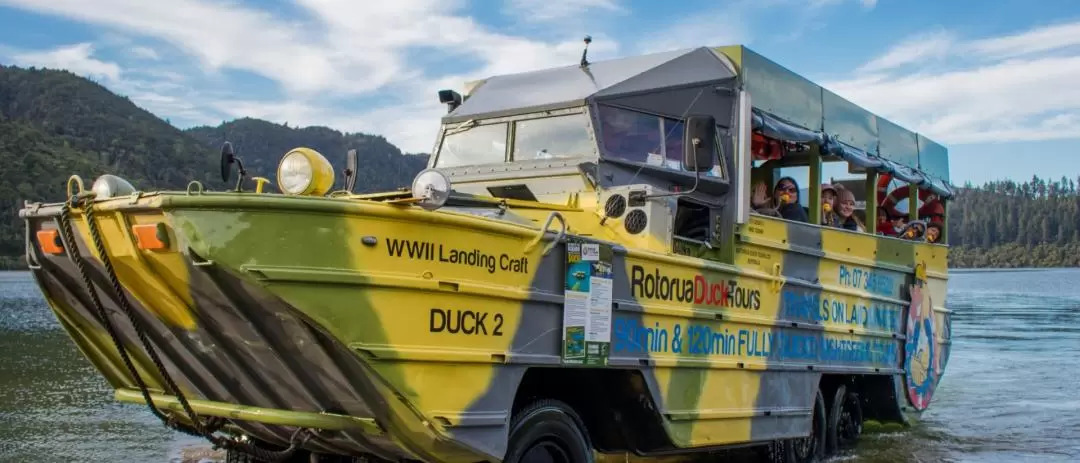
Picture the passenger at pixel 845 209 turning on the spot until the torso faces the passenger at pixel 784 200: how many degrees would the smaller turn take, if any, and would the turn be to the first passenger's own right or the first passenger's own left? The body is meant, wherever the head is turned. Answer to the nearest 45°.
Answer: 0° — they already face them

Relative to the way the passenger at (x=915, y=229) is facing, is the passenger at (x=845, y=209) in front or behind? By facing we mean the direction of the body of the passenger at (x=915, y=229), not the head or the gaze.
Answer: in front

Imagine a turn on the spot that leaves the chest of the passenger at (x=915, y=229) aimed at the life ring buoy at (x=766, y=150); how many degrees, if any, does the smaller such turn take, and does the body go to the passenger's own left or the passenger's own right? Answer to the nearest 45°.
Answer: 0° — they already face it
